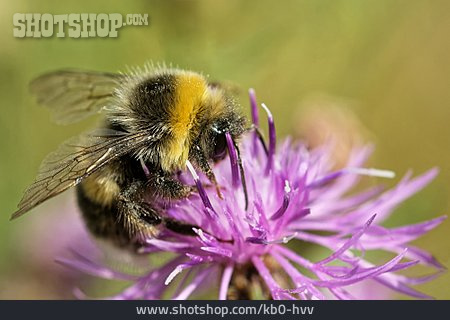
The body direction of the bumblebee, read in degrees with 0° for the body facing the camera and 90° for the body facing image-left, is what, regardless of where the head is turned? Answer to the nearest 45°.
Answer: approximately 270°
